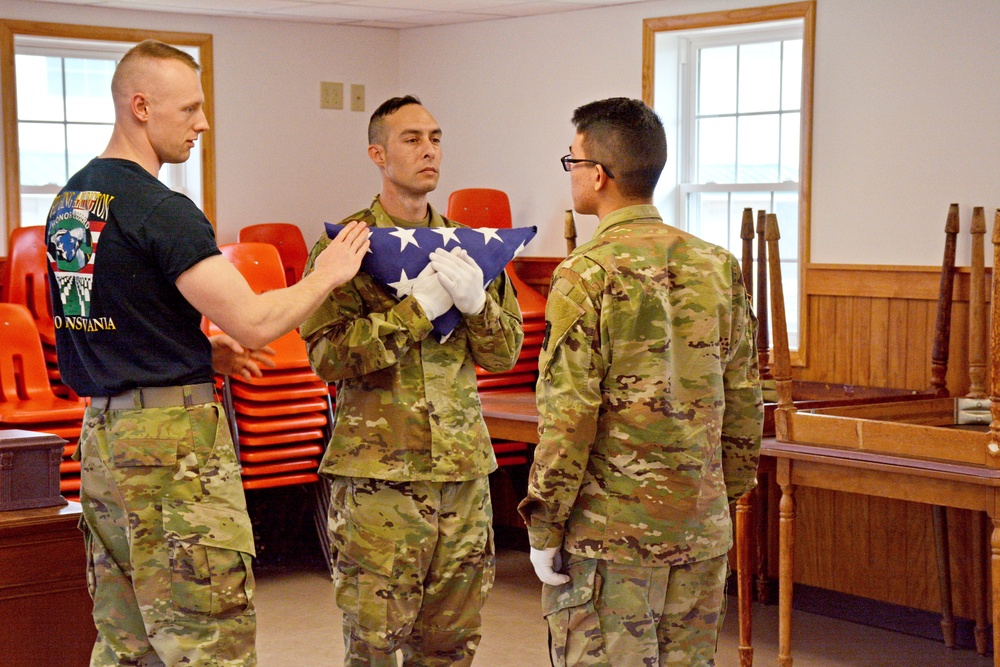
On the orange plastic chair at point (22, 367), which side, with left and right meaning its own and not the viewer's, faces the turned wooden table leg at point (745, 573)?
front

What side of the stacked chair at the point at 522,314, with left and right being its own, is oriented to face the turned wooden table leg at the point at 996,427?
left

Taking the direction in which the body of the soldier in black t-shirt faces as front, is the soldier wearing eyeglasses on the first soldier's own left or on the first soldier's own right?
on the first soldier's own right

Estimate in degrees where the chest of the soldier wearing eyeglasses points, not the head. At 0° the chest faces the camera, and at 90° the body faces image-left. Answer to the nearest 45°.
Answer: approximately 135°

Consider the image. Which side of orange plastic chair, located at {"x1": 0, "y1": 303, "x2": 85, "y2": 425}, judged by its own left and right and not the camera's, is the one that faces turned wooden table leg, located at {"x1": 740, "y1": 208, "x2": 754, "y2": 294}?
front

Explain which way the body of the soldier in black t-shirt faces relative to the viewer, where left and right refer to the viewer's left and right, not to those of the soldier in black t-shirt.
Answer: facing away from the viewer and to the right of the viewer

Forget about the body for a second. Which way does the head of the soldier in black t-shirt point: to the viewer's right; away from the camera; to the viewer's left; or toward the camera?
to the viewer's right

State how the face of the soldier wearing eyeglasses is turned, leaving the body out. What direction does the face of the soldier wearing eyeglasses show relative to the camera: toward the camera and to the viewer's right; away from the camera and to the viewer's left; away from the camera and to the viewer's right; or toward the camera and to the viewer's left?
away from the camera and to the viewer's left

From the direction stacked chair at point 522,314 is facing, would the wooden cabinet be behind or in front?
in front

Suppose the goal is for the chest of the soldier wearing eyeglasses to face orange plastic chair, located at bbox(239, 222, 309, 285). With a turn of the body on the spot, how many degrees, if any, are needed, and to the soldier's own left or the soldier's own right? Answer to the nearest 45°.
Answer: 0° — they already face it

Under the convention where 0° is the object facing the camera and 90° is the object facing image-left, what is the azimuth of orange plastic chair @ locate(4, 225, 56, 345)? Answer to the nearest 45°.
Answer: approximately 315°

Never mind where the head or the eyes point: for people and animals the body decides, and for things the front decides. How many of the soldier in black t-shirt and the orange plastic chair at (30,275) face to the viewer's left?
0

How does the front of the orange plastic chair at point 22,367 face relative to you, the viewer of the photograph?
facing the viewer and to the right of the viewer
